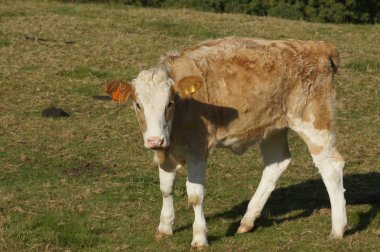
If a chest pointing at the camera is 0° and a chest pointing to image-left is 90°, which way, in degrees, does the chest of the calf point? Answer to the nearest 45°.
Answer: approximately 45°
